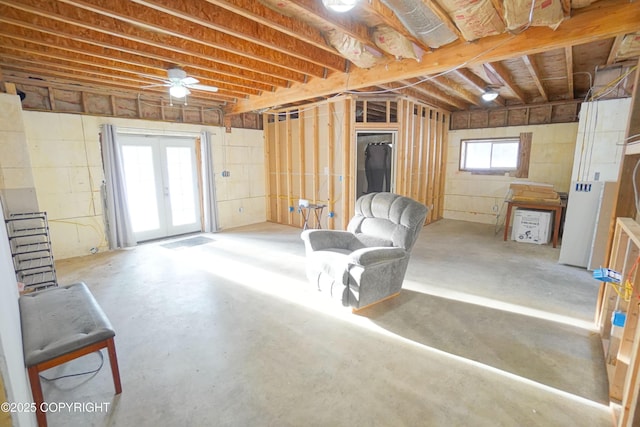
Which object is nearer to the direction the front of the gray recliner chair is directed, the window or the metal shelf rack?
the metal shelf rack

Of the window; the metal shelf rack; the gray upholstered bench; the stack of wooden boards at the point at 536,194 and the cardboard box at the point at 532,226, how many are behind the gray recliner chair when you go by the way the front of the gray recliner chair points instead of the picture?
3

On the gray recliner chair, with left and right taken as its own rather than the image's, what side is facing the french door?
right

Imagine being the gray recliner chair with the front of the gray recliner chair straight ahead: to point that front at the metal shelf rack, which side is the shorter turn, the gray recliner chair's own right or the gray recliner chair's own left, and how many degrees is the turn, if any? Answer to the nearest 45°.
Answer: approximately 45° to the gray recliner chair's own right

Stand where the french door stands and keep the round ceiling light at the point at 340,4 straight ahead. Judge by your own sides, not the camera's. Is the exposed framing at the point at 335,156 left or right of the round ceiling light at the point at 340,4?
left

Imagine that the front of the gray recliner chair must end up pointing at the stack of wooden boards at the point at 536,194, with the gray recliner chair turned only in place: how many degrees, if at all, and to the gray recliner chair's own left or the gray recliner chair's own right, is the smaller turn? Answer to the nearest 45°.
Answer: approximately 180°

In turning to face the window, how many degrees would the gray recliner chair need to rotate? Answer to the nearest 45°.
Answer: approximately 180°

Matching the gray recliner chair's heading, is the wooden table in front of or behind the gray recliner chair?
behind

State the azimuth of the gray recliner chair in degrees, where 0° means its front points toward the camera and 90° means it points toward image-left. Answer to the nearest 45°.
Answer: approximately 45°

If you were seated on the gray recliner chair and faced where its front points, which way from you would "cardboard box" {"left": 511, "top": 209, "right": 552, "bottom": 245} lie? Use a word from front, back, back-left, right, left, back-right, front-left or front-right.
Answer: back

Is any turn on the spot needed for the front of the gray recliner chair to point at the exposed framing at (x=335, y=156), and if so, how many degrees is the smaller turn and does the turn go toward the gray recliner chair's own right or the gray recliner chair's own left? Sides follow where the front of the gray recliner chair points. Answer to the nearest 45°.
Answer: approximately 135° to the gray recliner chair's own right
